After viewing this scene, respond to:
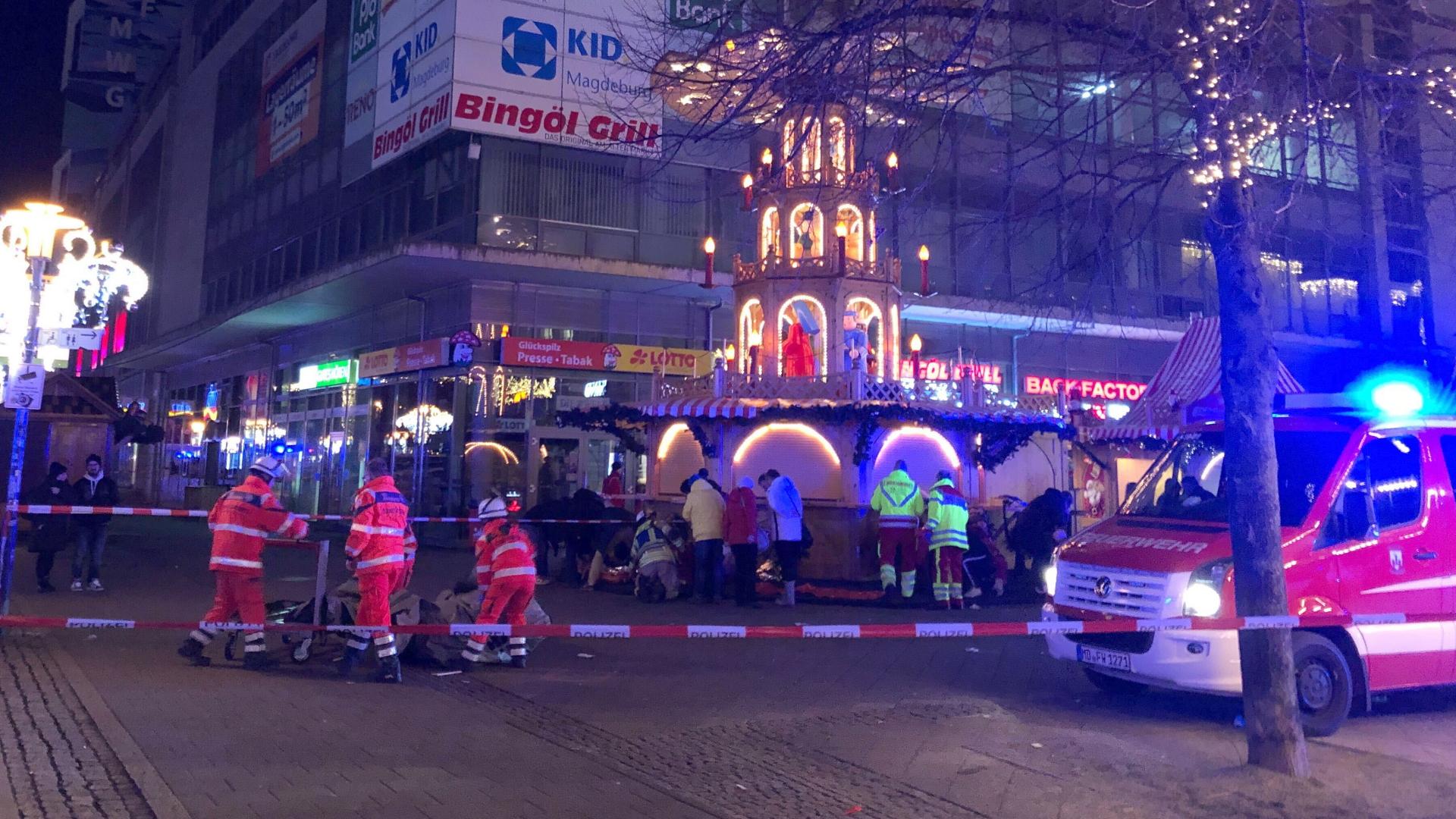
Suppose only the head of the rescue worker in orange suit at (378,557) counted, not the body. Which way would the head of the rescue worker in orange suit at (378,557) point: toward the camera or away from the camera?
away from the camera

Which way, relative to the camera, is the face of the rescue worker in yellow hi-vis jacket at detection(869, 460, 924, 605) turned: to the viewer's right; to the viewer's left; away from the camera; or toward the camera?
away from the camera

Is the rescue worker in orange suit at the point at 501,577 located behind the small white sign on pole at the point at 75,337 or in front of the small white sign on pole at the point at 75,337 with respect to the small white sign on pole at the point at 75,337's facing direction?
in front

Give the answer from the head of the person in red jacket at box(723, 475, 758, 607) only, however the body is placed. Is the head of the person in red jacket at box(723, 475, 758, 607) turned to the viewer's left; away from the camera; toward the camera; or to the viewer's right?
away from the camera

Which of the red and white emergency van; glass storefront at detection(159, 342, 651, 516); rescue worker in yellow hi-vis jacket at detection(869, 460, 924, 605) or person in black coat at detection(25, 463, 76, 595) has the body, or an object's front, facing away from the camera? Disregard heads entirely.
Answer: the rescue worker in yellow hi-vis jacket

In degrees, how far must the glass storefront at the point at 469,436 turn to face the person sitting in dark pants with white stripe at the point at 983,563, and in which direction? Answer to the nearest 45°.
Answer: approximately 45° to its left

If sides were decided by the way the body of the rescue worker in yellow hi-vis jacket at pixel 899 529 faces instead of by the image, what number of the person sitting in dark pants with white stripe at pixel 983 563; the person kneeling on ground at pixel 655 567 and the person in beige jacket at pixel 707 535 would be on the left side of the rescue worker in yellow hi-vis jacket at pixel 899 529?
2

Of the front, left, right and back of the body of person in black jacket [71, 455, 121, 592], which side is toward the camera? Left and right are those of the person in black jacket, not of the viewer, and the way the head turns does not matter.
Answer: front

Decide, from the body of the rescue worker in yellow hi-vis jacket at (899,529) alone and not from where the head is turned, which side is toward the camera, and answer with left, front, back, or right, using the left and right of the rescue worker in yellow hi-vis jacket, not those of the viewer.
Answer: back

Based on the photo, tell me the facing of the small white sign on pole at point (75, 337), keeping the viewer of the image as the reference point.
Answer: facing the viewer

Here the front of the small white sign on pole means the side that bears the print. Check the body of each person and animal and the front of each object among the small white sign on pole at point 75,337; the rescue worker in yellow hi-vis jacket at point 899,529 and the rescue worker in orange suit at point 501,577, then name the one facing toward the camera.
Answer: the small white sign on pole

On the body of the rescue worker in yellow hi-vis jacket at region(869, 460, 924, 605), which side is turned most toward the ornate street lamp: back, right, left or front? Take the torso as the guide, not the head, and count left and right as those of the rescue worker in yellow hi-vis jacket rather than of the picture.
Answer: left

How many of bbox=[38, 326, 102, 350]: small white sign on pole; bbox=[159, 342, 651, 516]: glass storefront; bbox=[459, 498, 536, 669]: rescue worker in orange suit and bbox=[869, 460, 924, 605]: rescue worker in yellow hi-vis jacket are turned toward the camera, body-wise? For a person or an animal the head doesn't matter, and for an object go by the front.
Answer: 2

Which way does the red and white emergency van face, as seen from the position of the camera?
facing the viewer and to the left of the viewer

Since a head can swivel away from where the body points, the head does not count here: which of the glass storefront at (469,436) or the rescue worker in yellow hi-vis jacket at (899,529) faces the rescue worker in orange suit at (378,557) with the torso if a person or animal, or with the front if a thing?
the glass storefront

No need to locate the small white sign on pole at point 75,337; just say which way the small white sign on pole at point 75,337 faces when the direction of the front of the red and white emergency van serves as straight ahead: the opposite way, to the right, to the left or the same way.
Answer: to the left
